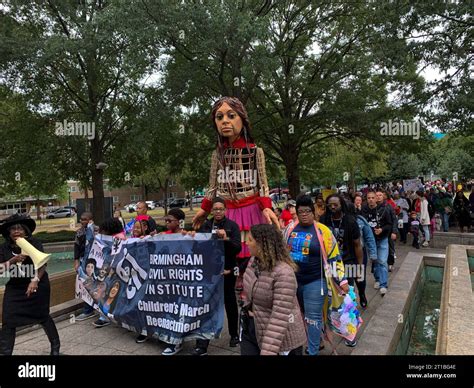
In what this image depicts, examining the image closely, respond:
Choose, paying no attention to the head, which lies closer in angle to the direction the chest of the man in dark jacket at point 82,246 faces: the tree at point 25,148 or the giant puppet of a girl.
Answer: the giant puppet of a girl

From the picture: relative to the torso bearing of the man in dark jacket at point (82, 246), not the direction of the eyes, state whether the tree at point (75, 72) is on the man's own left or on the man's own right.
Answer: on the man's own right

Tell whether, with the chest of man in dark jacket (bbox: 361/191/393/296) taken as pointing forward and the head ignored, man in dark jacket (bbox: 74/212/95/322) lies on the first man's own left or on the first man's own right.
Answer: on the first man's own right

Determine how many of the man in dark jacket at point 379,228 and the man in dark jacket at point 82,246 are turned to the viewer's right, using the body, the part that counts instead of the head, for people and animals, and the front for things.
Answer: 0

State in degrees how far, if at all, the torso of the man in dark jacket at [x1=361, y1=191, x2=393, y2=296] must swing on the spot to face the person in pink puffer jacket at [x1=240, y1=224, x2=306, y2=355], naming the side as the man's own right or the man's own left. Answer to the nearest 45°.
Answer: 0° — they already face them

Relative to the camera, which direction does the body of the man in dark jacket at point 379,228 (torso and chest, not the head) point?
toward the camera

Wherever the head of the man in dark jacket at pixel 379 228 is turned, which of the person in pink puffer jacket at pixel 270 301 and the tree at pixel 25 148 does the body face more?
the person in pink puffer jacket

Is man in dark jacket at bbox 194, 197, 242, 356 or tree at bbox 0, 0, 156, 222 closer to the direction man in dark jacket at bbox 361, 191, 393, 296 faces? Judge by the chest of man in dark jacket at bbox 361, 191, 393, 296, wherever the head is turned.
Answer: the man in dark jacket

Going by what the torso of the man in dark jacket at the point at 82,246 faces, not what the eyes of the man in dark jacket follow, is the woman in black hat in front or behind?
in front

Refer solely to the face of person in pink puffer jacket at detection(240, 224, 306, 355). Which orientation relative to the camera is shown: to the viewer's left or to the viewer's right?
to the viewer's left

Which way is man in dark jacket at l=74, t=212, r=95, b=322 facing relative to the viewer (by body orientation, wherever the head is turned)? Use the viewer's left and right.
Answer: facing the viewer and to the left of the viewer

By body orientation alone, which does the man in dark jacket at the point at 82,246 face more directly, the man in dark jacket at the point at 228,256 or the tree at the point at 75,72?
the man in dark jacket
